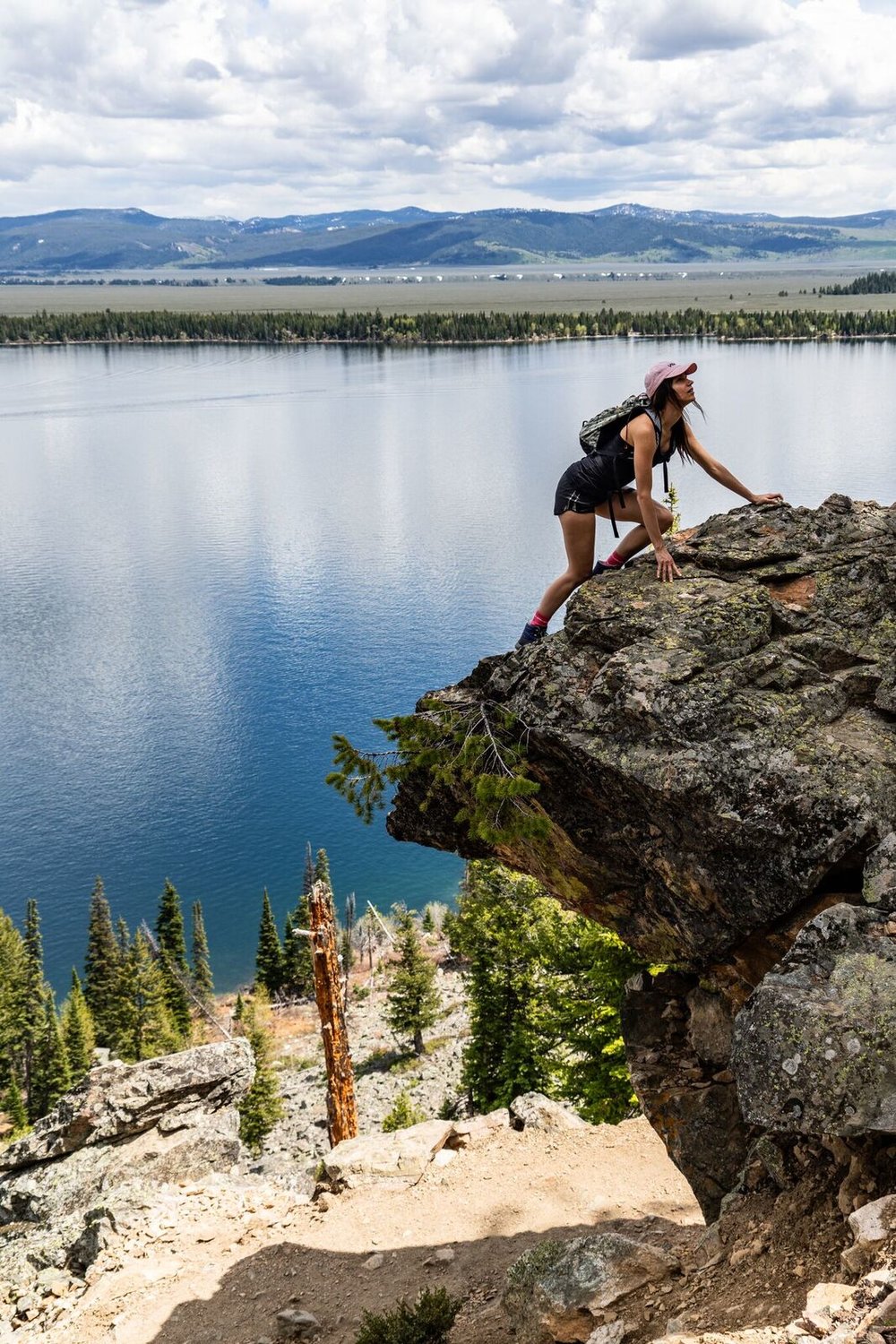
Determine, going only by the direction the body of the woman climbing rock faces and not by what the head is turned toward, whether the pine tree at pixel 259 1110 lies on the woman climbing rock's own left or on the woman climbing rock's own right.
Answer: on the woman climbing rock's own left

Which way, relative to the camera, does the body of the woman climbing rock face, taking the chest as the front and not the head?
to the viewer's right

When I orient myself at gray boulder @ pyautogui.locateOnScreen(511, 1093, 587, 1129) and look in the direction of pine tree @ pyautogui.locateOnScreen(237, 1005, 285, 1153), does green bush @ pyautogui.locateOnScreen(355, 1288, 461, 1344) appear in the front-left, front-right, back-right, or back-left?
back-left
